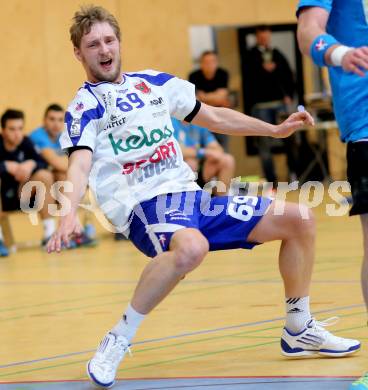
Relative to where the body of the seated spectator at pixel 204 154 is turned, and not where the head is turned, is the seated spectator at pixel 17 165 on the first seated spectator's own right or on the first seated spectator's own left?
on the first seated spectator's own right

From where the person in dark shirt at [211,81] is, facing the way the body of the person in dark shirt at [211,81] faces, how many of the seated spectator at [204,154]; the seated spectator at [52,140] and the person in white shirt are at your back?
0

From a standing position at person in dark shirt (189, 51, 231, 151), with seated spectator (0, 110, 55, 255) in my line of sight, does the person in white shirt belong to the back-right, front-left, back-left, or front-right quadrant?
front-left

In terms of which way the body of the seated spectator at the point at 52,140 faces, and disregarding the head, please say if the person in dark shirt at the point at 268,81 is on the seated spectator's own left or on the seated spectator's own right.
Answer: on the seated spectator's own left

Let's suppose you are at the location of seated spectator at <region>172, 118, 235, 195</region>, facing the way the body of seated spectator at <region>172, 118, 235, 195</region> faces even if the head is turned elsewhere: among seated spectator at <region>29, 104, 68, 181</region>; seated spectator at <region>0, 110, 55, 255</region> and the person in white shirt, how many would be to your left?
0

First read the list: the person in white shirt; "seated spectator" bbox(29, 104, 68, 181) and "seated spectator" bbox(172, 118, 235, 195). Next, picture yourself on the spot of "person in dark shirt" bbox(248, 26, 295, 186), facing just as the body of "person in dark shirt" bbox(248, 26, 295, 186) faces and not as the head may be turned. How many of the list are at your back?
0

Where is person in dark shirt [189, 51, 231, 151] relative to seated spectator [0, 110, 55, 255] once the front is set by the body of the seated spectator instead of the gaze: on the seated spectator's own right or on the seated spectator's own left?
on the seated spectator's own left

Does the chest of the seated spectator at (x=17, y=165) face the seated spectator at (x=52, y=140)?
no

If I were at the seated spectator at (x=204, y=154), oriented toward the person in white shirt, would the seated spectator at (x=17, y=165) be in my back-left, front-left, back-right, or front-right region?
front-right

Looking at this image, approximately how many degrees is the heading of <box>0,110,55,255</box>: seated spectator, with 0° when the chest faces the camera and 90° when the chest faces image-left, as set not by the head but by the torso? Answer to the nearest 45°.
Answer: approximately 315°

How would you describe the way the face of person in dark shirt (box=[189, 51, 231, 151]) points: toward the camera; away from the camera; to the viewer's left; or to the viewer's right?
toward the camera

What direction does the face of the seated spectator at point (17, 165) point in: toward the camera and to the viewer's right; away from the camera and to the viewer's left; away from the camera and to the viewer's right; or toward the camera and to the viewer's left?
toward the camera and to the viewer's right

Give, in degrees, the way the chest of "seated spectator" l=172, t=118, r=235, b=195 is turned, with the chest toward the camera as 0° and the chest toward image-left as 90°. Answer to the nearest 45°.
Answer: approximately 315°

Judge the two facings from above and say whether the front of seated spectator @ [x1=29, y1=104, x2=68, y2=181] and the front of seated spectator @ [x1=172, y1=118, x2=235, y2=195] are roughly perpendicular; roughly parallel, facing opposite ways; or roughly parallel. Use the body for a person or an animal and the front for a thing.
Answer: roughly parallel

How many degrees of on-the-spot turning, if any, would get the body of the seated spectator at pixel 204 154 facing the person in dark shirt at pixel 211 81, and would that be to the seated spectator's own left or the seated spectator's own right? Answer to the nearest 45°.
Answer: approximately 135° to the seated spectator's own left

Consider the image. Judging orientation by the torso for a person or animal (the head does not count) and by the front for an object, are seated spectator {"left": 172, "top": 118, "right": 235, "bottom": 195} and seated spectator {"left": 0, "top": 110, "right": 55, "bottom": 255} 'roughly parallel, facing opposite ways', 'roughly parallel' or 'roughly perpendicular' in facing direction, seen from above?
roughly parallel

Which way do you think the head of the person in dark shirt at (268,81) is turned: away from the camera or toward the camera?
toward the camera

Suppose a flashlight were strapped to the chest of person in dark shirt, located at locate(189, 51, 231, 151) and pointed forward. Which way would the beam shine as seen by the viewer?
toward the camera
